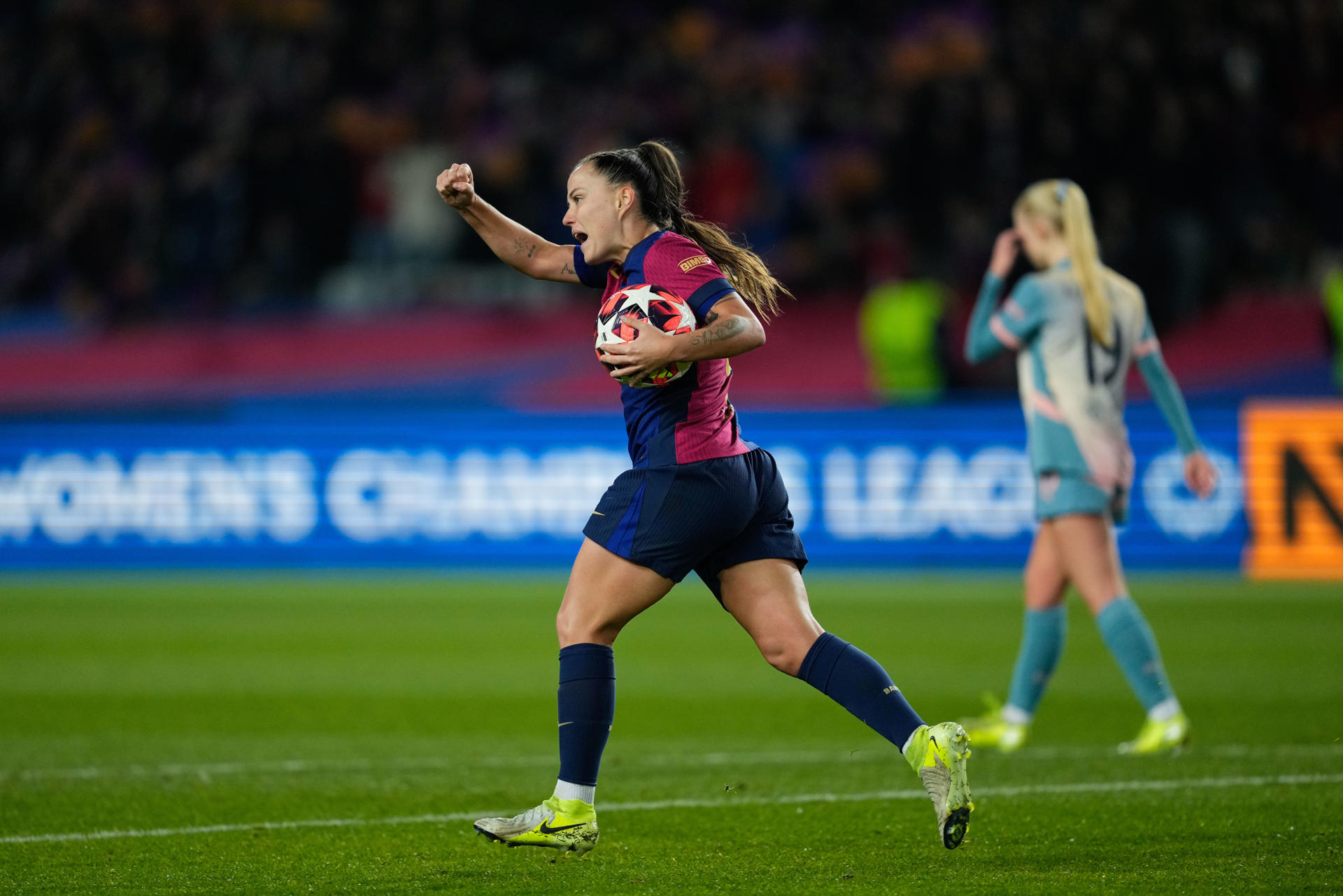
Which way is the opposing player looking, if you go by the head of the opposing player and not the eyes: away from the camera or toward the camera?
away from the camera

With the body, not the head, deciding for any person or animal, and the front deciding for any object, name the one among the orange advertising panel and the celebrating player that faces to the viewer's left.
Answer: the celebrating player

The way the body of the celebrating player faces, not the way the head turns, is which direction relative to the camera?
to the viewer's left

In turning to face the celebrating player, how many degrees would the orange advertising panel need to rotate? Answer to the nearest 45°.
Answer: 0° — it already faces them

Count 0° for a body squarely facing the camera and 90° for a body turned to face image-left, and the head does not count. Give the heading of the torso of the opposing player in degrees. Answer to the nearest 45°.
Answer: approximately 135°

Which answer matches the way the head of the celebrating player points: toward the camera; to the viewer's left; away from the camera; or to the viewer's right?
to the viewer's left

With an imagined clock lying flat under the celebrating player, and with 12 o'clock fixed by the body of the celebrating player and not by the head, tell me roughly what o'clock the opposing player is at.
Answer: The opposing player is roughly at 4 o'clock from the celebrating player.

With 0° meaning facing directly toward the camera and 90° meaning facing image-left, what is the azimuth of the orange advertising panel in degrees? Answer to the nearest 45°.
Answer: approximately 0°

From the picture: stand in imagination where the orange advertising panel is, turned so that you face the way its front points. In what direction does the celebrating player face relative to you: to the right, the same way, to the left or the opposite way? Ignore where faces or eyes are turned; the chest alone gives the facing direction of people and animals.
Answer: to the right

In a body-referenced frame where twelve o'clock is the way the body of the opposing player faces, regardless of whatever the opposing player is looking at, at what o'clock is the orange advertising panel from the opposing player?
The orange advertising panel is roughly at 2 o'clock from the opposing player.

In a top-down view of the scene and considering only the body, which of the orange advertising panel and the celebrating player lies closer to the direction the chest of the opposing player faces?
the orange advertising panel

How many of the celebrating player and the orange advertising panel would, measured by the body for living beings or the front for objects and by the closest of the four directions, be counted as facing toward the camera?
1
